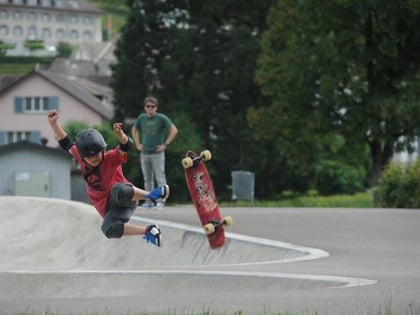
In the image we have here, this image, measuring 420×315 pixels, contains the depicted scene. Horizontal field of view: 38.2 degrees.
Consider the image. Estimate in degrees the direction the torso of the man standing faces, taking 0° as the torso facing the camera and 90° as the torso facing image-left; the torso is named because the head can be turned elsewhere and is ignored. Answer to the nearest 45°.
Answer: approximately 0°

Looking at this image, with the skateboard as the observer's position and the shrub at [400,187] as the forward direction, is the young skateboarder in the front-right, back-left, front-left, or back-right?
back-left

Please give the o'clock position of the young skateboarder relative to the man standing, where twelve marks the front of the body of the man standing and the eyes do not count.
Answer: The young skateboarder is roughly at 12 o'clock from the man standing.
